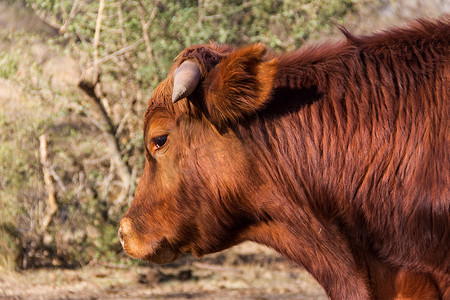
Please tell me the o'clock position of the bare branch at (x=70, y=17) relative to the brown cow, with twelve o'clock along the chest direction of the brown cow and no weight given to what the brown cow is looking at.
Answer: The bare branch is roughly at 2 o'clock from the brown cow.

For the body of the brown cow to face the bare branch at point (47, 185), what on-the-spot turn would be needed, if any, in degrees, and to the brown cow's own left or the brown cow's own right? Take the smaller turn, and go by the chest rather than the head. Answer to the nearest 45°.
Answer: approximately 45° to the brown cow's own right

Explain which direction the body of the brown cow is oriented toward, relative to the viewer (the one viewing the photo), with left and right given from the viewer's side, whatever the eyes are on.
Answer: facing to the left of the viewer
